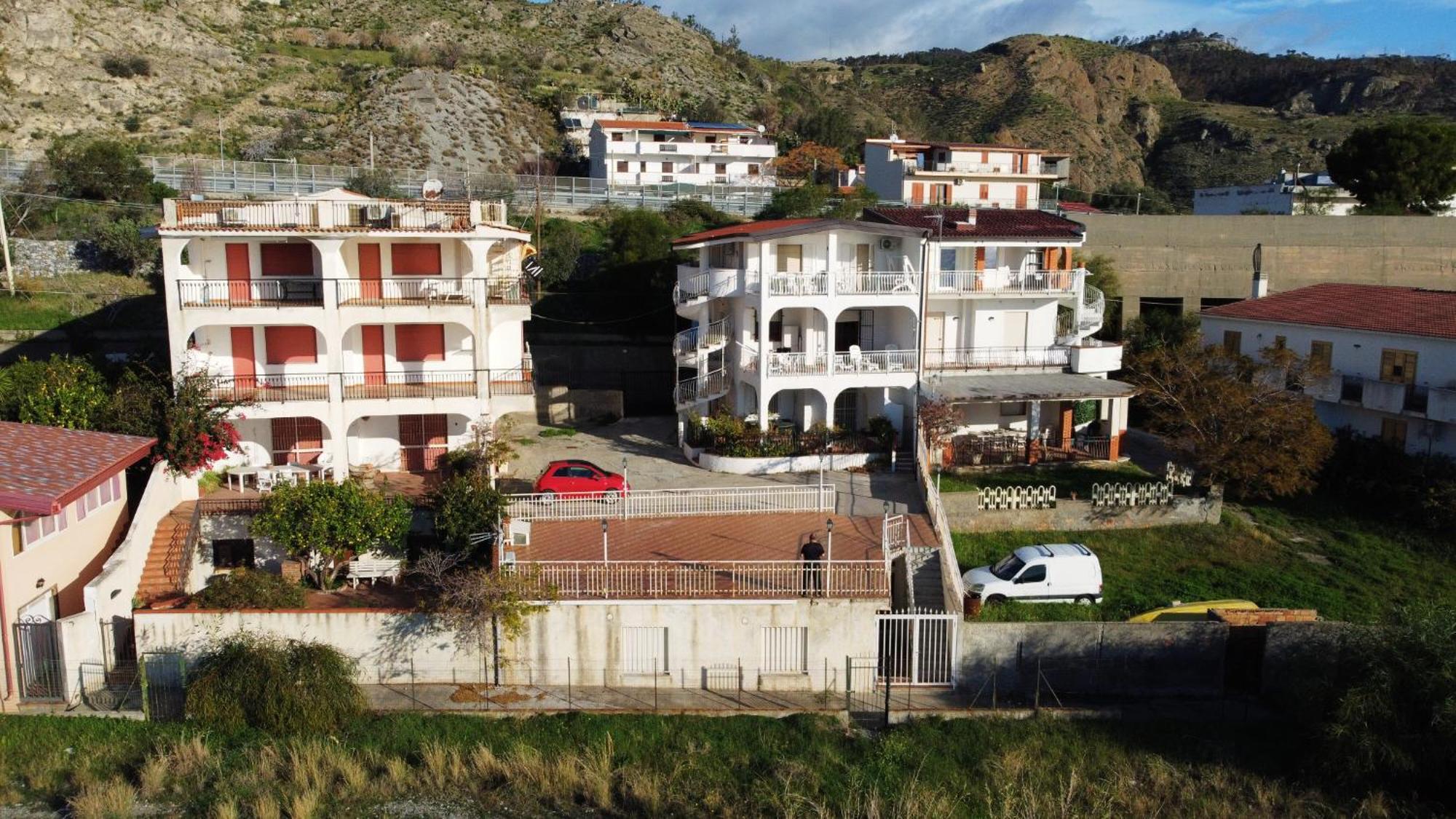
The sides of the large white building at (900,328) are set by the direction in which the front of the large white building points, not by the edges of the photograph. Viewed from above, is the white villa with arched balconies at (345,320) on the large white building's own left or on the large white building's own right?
on the large white building's own right

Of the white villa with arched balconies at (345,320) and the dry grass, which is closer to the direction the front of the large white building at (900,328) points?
the dry grass

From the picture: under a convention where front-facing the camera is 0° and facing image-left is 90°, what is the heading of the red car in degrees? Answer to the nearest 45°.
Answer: approximately 270°

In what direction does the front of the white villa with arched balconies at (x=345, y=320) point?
toward the camera

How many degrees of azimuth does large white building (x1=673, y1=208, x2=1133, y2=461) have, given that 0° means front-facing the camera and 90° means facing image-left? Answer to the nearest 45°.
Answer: approximately 0°

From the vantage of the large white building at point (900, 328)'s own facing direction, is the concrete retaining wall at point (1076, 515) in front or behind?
in front

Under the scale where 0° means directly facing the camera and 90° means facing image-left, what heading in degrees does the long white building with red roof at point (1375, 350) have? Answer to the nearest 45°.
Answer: approximately 45°

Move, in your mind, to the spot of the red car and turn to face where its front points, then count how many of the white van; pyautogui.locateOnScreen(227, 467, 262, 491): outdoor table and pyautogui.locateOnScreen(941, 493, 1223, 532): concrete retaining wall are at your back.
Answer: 1

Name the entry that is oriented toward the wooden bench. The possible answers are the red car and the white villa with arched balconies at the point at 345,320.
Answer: the white villa with arched balconies

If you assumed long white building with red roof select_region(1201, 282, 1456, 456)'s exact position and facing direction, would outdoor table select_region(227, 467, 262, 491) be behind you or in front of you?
in front

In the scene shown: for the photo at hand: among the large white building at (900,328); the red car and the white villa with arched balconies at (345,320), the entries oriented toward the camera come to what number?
2
